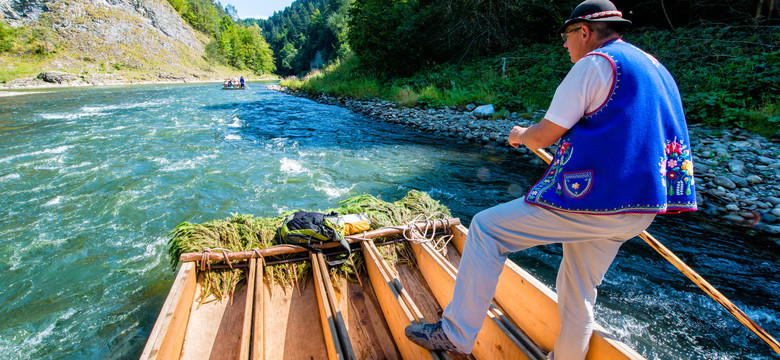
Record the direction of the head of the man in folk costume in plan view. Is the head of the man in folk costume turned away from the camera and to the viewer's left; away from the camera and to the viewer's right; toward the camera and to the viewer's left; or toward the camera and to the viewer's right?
away from the camera and to the viewer's left

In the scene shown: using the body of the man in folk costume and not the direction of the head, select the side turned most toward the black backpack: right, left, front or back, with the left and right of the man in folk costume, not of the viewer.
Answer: front

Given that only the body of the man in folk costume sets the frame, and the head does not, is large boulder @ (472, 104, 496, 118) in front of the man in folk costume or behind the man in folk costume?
in front

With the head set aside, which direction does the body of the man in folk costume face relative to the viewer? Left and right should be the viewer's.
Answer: facing away from the viewer and to the left of the viewer

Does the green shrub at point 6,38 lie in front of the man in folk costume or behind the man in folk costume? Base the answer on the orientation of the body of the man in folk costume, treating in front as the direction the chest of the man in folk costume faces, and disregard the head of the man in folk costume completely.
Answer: in front
